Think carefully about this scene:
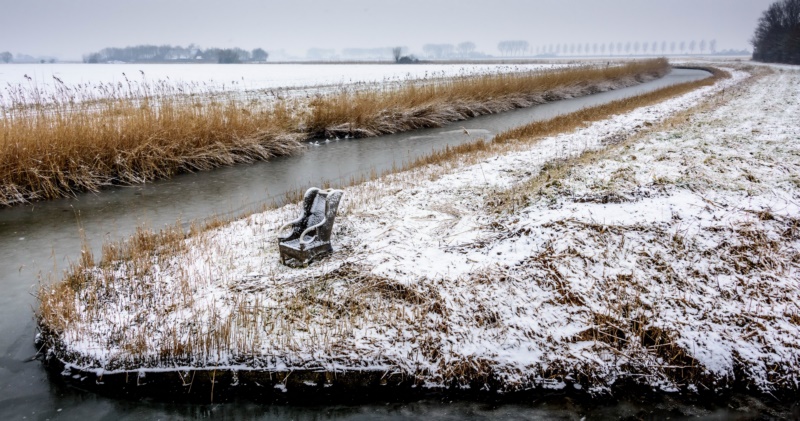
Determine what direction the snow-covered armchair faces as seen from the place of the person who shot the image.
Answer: facing the viewer and to the left of the viewer
